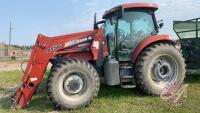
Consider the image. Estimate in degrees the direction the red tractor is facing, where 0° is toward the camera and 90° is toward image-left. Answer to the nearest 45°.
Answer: approximately 45°
